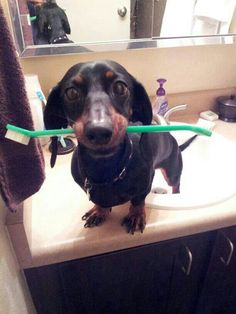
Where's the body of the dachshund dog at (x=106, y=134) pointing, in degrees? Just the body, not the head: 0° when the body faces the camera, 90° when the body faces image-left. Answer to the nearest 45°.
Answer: approximately 45°

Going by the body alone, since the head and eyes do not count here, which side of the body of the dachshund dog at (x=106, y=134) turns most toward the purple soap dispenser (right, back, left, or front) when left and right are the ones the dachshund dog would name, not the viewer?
back
